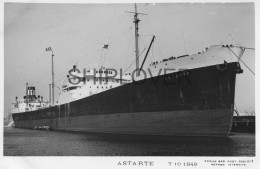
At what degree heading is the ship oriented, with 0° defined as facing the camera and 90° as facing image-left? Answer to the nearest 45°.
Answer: approximately 315°
